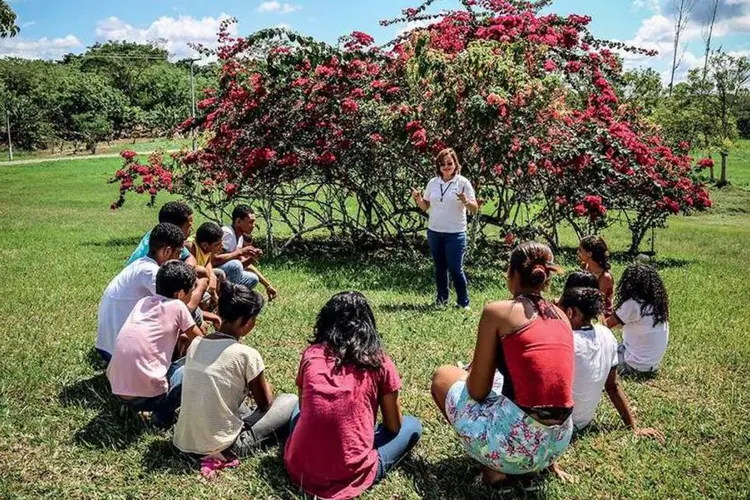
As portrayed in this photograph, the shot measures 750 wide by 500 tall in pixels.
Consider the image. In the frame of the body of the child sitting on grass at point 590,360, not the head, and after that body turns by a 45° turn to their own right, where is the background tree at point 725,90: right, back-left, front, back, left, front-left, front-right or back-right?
front

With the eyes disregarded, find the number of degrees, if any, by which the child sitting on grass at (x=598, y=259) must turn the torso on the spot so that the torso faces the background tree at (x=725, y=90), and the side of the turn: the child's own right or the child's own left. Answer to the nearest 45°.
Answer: approximately 90° to the child's own right

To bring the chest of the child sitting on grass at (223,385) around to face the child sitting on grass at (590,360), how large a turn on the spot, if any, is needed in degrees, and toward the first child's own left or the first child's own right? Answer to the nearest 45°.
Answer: approximately 45° to the first child's own right

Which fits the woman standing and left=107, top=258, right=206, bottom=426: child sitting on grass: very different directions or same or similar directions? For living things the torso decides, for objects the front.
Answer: very different directions

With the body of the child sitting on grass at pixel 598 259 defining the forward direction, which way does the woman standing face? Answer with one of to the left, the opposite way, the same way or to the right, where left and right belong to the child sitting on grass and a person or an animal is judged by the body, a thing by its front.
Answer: to the left

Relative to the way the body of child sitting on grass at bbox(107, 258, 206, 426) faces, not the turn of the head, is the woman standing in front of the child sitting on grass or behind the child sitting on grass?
in front

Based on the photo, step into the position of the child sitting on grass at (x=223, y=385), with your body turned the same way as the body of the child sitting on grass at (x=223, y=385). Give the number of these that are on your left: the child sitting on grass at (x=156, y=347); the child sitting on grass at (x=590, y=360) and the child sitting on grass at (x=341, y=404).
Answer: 1

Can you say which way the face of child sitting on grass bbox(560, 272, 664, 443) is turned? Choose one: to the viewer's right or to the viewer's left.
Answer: to the viewer's left

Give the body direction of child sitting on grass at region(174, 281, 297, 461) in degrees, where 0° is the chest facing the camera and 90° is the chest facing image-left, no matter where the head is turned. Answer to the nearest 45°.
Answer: approximately 225°

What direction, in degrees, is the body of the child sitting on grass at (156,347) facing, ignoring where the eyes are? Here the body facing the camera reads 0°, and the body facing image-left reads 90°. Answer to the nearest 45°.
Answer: approximately 225°

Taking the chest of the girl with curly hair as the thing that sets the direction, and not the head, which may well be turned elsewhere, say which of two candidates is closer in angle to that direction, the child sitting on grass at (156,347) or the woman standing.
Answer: the woman standing

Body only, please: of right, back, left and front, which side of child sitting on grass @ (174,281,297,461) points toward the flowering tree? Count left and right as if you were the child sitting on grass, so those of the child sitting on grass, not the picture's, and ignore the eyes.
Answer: front

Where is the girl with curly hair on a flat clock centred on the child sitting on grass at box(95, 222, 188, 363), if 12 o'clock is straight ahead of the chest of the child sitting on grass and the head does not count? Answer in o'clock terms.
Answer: The girl with curly hair is roughly at 2 o'clock from the child sitting on grass.

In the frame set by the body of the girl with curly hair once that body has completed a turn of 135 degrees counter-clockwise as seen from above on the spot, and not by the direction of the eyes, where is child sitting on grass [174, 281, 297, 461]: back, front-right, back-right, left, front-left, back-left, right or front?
front-right
